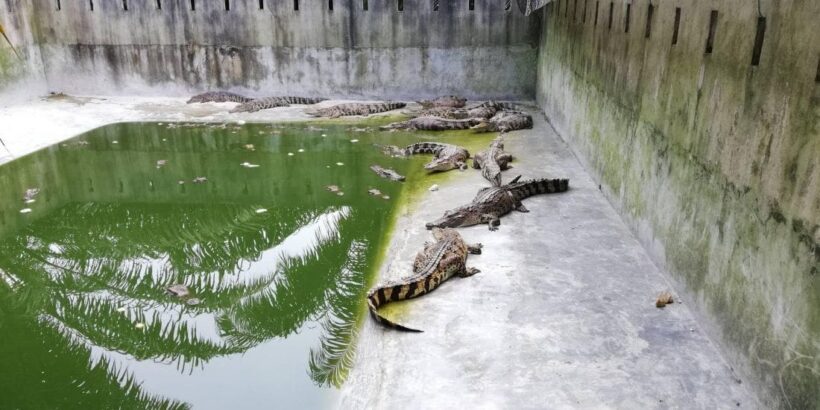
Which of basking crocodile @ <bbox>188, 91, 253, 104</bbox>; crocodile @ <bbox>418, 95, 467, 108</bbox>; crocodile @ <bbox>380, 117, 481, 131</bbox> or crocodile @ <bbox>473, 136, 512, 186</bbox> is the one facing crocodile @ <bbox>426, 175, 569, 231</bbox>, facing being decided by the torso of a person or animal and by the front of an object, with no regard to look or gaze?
crocodile @ <bbox>473, 136, 512, 186</bbox>

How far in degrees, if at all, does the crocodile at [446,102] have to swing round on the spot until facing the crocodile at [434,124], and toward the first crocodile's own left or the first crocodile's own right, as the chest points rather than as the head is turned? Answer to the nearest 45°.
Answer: approximately 90° to the first crocodile's own left

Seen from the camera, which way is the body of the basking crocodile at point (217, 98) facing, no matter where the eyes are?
to the viewer's left

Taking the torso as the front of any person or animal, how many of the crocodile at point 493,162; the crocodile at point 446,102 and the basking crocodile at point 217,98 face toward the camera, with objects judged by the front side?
1

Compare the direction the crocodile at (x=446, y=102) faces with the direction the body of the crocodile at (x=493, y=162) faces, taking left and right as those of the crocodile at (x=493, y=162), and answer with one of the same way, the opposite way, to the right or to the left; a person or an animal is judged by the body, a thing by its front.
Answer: to the right

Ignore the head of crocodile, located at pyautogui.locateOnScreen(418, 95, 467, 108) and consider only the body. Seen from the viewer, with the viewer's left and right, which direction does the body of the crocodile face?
facing to the left of the viewer

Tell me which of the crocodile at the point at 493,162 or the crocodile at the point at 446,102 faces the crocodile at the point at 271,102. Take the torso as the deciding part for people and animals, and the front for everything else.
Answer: the crocodile at the point at 446,102

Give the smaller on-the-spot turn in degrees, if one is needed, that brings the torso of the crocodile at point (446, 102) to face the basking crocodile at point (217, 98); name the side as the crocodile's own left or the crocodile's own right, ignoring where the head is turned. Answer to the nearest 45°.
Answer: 0° — it already faces it

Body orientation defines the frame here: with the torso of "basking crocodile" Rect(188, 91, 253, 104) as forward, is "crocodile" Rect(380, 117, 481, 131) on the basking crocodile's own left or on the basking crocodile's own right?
on the basking crocodile's own left

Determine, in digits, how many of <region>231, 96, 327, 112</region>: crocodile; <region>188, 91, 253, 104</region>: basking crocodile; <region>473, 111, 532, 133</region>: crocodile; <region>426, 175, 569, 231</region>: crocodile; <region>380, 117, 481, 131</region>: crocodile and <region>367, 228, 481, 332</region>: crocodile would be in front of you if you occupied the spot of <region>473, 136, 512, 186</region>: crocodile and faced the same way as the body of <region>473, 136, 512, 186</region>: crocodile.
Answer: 2

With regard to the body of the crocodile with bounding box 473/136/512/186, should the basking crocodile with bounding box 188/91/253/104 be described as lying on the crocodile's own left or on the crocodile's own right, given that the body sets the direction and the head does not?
on the crocodile's own right

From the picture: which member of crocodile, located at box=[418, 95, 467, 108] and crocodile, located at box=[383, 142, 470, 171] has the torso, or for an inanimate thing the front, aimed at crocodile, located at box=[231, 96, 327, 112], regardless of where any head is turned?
crocodile, located at box=[418, 95, 467, 108]

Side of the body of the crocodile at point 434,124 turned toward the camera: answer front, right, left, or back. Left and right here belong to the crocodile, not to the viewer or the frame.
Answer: left

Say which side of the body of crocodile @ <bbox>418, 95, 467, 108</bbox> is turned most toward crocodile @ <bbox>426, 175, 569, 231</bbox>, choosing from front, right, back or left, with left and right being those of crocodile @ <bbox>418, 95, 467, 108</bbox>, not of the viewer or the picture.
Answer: left

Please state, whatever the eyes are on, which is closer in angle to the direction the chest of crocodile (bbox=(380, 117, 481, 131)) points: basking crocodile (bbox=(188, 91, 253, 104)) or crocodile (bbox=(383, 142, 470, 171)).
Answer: the basking crocodile

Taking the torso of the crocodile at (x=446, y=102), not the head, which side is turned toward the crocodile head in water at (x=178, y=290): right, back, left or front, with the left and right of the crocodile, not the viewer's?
left

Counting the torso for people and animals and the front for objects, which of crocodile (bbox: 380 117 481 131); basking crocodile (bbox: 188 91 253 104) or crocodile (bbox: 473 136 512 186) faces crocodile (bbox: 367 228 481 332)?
crocodile (bbox: 473 136 512 186)

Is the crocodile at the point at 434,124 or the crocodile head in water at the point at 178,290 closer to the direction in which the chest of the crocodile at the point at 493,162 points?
the crocodile head in water
